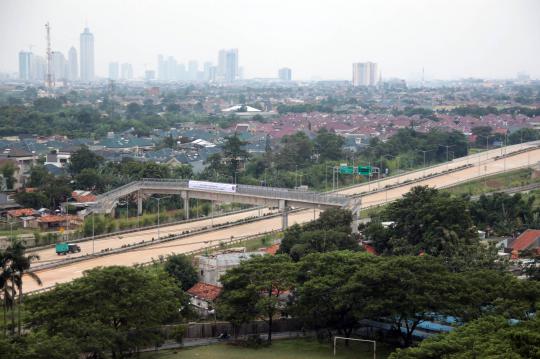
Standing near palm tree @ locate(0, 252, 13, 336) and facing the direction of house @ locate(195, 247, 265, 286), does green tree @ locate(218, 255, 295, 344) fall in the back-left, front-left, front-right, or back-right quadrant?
front-right

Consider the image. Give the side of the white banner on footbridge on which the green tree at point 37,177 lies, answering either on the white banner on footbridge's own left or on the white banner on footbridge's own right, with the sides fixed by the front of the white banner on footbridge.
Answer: on the white banner on footbridge's own right

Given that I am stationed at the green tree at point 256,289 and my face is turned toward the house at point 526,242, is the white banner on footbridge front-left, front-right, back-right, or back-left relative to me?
front-left

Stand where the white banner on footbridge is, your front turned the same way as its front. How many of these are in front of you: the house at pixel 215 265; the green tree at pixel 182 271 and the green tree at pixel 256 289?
3

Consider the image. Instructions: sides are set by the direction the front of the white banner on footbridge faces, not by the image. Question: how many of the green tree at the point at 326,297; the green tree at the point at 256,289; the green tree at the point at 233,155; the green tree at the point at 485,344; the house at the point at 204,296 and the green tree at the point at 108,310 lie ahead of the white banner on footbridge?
5

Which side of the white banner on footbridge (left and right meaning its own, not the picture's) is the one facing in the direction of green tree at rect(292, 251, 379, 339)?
front

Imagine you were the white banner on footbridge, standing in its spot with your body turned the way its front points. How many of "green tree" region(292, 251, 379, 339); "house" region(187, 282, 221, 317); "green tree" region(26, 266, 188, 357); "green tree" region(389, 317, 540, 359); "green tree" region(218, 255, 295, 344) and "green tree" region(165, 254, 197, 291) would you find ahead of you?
6

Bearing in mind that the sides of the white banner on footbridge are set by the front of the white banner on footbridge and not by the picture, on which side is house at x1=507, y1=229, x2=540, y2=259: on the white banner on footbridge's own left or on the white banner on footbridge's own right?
on the white banner on footbridge's own left

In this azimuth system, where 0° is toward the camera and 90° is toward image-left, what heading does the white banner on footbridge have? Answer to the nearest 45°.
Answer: approximately 0°

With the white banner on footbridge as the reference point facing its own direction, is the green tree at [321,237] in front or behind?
in front

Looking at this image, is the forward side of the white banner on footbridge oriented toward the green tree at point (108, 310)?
yes

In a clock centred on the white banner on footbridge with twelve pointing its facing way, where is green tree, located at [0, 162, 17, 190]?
The green tree is roughly at 4 o'clock from the white banner on footbridge.

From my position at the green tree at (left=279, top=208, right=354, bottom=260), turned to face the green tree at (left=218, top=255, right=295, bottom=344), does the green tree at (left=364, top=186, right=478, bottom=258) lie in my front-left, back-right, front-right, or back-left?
back-left

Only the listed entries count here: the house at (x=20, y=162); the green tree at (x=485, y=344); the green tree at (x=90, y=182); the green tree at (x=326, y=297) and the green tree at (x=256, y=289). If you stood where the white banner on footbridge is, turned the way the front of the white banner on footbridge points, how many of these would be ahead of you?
3

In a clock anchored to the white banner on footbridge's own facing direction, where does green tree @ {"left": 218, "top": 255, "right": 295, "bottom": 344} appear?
The green tree is roughly at 12 o'clock from the white banner on footbridge.

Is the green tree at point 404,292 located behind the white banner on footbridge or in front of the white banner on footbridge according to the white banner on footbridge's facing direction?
in front

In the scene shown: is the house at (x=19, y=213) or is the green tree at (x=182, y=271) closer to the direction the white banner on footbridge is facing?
the green tree

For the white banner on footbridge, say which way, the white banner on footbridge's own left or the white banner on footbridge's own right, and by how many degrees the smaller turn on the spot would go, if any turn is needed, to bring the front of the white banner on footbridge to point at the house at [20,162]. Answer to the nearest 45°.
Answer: approximately 135° to the white banner on footbridge's own right

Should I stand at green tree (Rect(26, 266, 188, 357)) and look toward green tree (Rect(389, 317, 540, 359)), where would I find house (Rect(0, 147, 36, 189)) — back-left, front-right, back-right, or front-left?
back-left

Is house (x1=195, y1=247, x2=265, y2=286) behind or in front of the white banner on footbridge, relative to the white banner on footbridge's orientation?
in front
